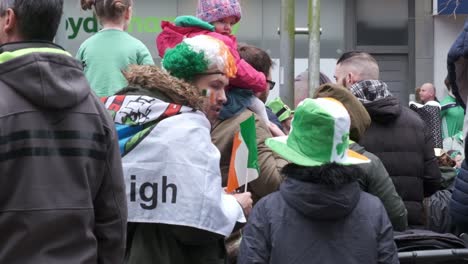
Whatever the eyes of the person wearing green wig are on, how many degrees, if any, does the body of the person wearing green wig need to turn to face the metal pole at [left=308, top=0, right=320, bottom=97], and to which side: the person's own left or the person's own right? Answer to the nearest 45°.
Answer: approximately 45° to the person's own left

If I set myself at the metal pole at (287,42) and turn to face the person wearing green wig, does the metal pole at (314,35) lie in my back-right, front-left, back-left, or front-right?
back-left

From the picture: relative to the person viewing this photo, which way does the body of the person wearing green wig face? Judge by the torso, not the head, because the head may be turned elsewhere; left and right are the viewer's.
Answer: facing away from the viewer and to the right of the viewer

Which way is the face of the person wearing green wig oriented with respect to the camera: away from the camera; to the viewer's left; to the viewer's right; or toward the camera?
to the viewer's right

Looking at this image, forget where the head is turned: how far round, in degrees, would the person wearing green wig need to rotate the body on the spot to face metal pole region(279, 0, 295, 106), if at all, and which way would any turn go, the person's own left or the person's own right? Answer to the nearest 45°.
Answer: approximately 45° to the person's own left

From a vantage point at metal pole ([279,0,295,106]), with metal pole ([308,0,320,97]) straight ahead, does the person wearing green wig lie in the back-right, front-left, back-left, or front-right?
back-right
